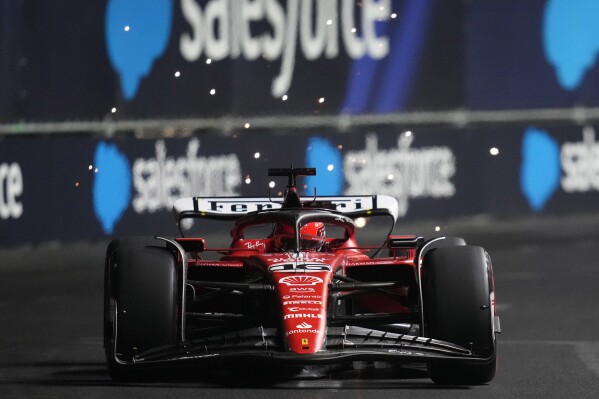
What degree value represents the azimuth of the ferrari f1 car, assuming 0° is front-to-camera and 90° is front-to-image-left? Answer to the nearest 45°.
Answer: approximately 0°
